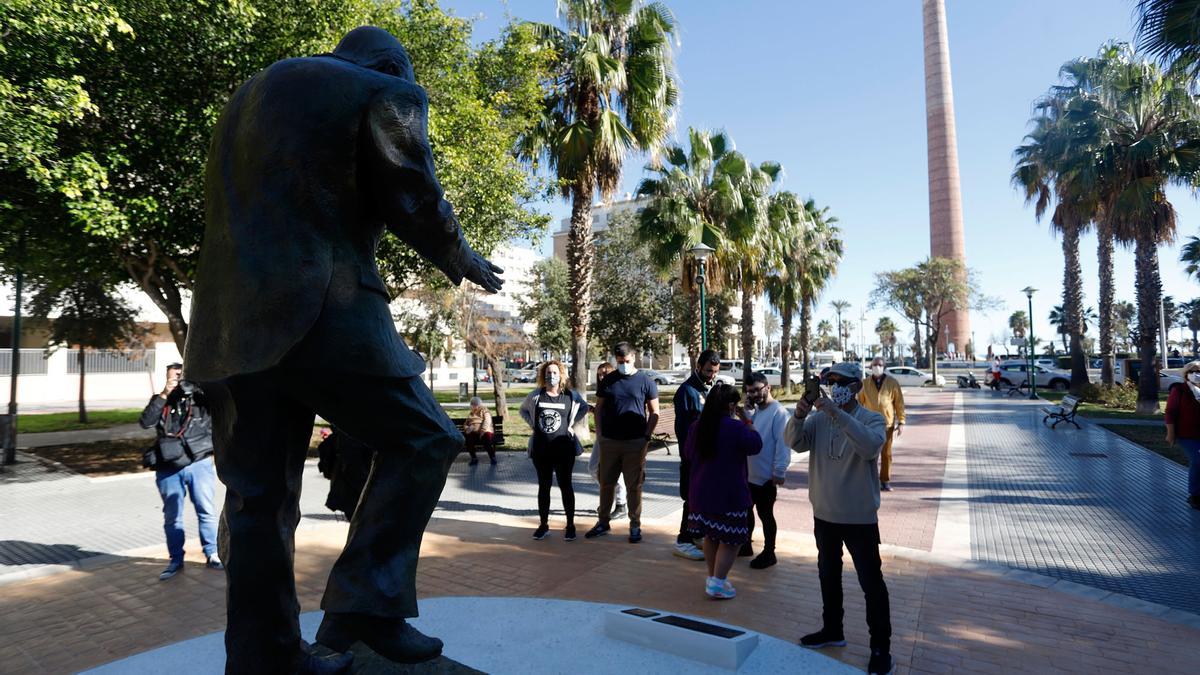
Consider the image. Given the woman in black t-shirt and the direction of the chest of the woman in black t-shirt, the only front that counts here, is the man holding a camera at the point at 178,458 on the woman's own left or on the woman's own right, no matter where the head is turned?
on the woman's own right

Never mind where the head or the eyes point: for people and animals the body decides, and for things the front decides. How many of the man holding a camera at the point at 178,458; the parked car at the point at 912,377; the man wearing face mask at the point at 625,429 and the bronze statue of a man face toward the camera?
2

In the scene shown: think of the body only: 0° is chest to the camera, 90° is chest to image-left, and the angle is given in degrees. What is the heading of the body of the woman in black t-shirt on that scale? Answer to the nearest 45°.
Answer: approximately 0°

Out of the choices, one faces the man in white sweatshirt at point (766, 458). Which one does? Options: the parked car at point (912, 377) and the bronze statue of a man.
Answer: the bronze statue of a man

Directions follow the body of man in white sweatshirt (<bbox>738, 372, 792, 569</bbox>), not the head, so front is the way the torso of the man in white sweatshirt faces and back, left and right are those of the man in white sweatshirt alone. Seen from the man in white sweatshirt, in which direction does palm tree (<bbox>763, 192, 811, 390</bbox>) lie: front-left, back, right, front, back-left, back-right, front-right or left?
back-right

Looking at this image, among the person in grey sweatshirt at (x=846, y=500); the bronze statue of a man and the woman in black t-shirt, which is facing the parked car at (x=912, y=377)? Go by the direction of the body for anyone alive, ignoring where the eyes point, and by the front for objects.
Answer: the bronze statue of a man

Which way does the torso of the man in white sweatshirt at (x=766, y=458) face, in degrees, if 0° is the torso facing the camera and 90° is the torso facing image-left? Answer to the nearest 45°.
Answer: approximately 45°

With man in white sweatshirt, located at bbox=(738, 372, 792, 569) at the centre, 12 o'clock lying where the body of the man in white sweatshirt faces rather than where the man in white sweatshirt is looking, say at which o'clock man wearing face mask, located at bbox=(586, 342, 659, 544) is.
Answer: The man wearing face mask is roughly at 2 o'clock from the man in white sweatshirt.

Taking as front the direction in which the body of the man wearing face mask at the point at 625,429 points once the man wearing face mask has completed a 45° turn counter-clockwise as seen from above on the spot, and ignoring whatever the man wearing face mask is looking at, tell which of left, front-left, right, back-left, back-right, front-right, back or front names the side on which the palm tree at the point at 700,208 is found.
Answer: back-left

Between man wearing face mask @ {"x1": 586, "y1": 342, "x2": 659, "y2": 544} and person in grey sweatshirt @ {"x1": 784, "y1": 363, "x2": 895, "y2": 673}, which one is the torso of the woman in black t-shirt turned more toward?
the person in grey sweatshirt

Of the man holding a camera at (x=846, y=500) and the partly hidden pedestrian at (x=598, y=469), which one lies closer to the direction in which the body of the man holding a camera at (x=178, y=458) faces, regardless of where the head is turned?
the man holding a camera
